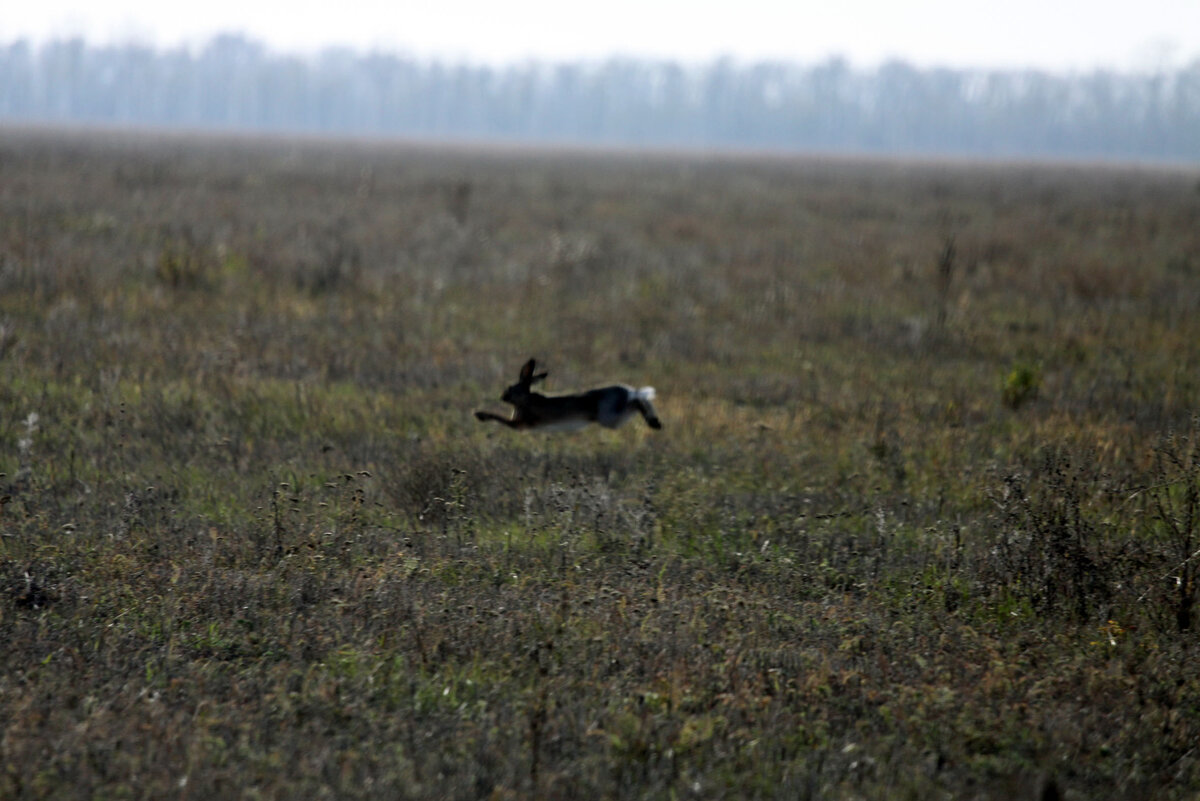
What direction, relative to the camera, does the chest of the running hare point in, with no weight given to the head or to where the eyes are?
to the viewer's left
